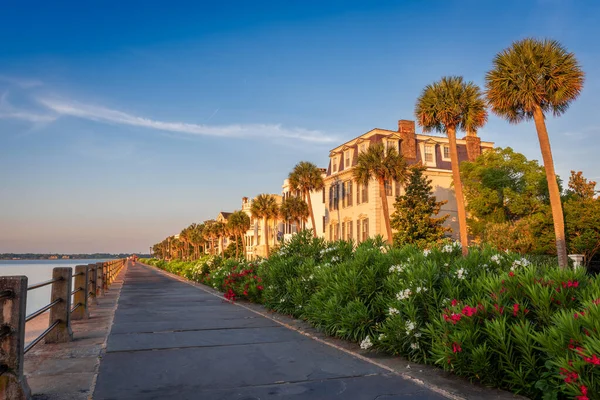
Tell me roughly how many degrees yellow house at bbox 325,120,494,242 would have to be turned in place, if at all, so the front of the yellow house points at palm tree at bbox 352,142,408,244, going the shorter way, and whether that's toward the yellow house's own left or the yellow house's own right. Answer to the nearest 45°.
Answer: approximately 45° to the yellow house's own left

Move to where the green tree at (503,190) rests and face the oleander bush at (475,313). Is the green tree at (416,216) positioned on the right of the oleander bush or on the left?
right

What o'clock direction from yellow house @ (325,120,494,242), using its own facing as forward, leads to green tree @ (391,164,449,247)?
The green tree is roughly at 10 o'clock from the yellow house.

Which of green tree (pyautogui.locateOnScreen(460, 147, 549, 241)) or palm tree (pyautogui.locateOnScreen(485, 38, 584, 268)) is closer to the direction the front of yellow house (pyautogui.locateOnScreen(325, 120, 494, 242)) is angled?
the palm tree

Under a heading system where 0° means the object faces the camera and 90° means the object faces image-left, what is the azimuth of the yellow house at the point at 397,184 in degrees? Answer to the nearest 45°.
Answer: approximately 45°
